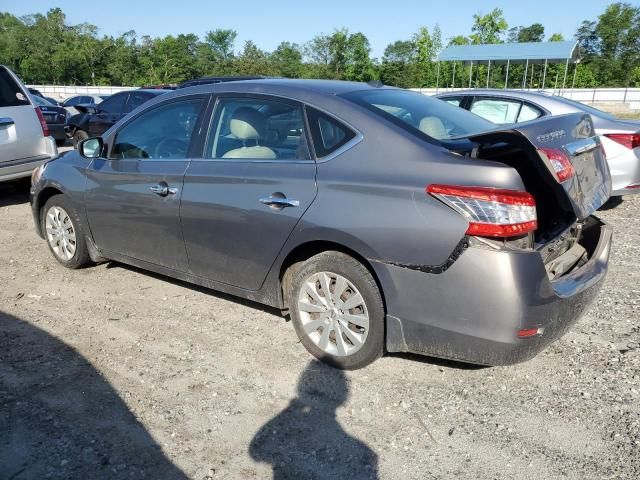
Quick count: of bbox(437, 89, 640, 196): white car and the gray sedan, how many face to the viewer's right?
0

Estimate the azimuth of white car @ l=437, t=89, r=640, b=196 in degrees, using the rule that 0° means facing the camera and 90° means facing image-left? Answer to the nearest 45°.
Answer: approximately 135°

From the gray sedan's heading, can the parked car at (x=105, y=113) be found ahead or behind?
ahead

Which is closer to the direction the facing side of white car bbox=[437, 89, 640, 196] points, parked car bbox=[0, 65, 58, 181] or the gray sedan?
the parked car

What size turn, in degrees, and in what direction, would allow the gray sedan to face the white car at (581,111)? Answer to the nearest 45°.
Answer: approximately 90° to its right

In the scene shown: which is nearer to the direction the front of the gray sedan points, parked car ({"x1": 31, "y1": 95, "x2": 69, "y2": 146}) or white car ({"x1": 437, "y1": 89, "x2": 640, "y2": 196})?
the parked car

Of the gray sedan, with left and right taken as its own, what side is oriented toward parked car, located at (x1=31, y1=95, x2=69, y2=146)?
front

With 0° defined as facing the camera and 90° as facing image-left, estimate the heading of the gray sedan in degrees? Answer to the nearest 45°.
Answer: approximately 135°

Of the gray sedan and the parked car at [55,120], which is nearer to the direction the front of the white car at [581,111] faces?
the parked car

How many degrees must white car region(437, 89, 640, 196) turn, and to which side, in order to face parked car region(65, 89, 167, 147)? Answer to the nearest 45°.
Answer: approximately 45° to its left

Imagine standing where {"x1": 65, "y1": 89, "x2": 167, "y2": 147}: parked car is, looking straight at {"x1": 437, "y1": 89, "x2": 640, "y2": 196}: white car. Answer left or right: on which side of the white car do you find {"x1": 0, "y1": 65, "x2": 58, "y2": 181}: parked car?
right
